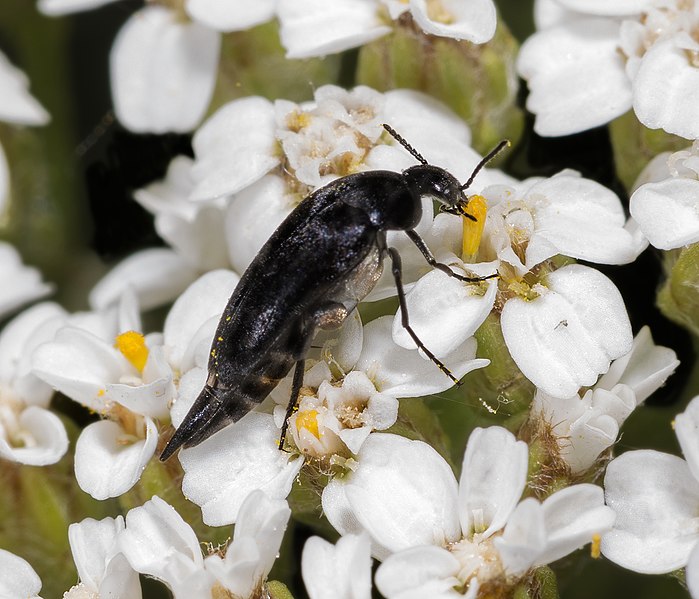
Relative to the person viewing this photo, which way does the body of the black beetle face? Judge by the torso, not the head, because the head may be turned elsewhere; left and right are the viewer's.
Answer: facing to the right of the viewer

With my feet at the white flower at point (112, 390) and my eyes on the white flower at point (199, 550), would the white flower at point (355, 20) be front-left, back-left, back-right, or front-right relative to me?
back-left

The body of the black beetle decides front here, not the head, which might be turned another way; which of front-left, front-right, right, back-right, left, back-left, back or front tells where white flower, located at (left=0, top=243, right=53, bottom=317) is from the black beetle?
back-left
